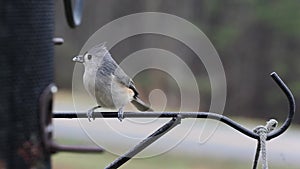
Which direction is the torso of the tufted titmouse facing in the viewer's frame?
to the viewer's left

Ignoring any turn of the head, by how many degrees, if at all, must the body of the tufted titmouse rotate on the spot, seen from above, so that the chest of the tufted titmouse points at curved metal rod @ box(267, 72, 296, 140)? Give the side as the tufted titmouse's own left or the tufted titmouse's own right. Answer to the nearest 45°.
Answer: approximately 135° to the tufted titmouse's own left
